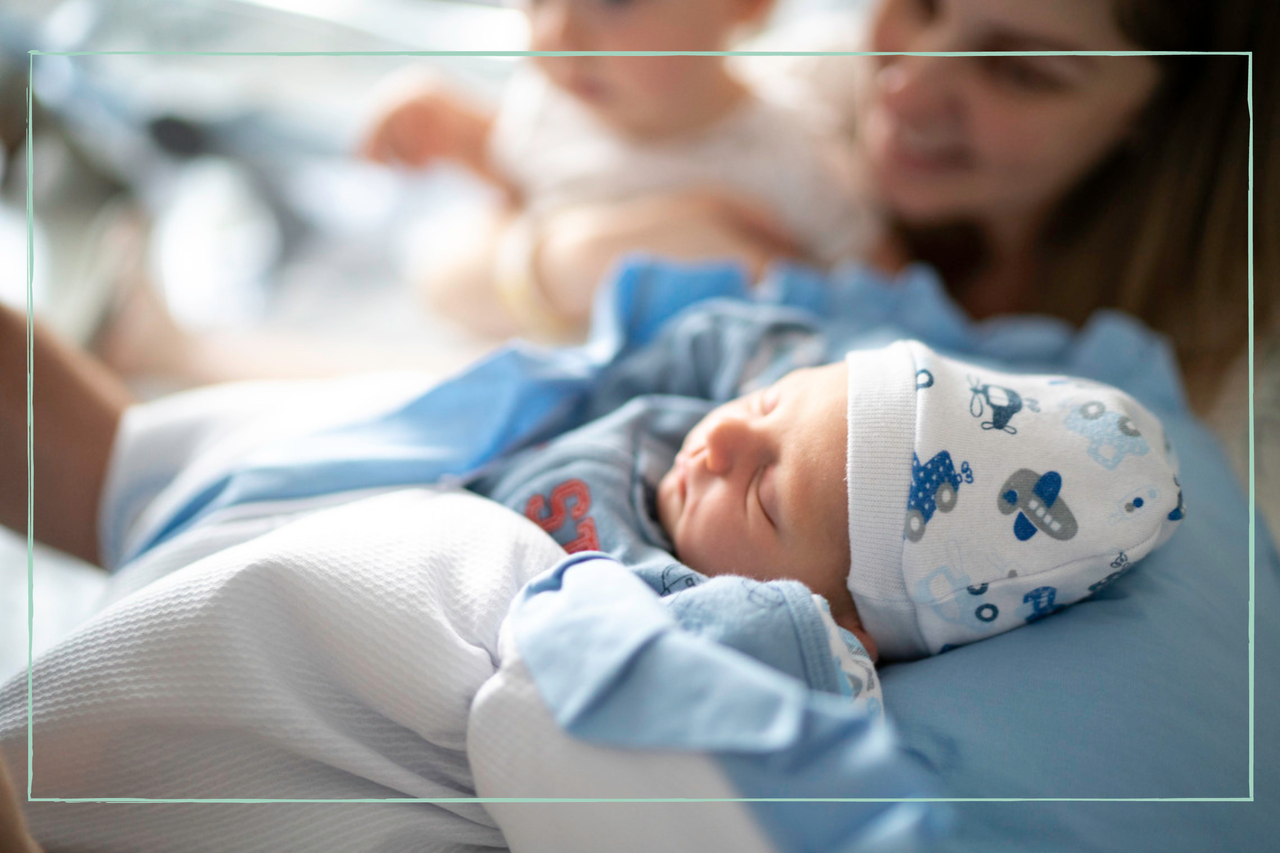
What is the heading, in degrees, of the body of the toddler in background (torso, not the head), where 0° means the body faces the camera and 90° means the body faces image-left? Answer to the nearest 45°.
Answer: approximately 45°

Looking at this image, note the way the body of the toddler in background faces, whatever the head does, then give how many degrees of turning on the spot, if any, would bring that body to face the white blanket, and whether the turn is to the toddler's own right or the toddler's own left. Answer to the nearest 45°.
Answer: approximately 45° to the toddler's own left

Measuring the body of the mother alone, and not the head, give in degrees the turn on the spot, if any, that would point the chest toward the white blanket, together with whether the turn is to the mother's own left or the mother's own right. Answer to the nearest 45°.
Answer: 0° — they already face it

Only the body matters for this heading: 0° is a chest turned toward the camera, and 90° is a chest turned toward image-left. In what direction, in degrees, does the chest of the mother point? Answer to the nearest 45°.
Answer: approximately 45°
